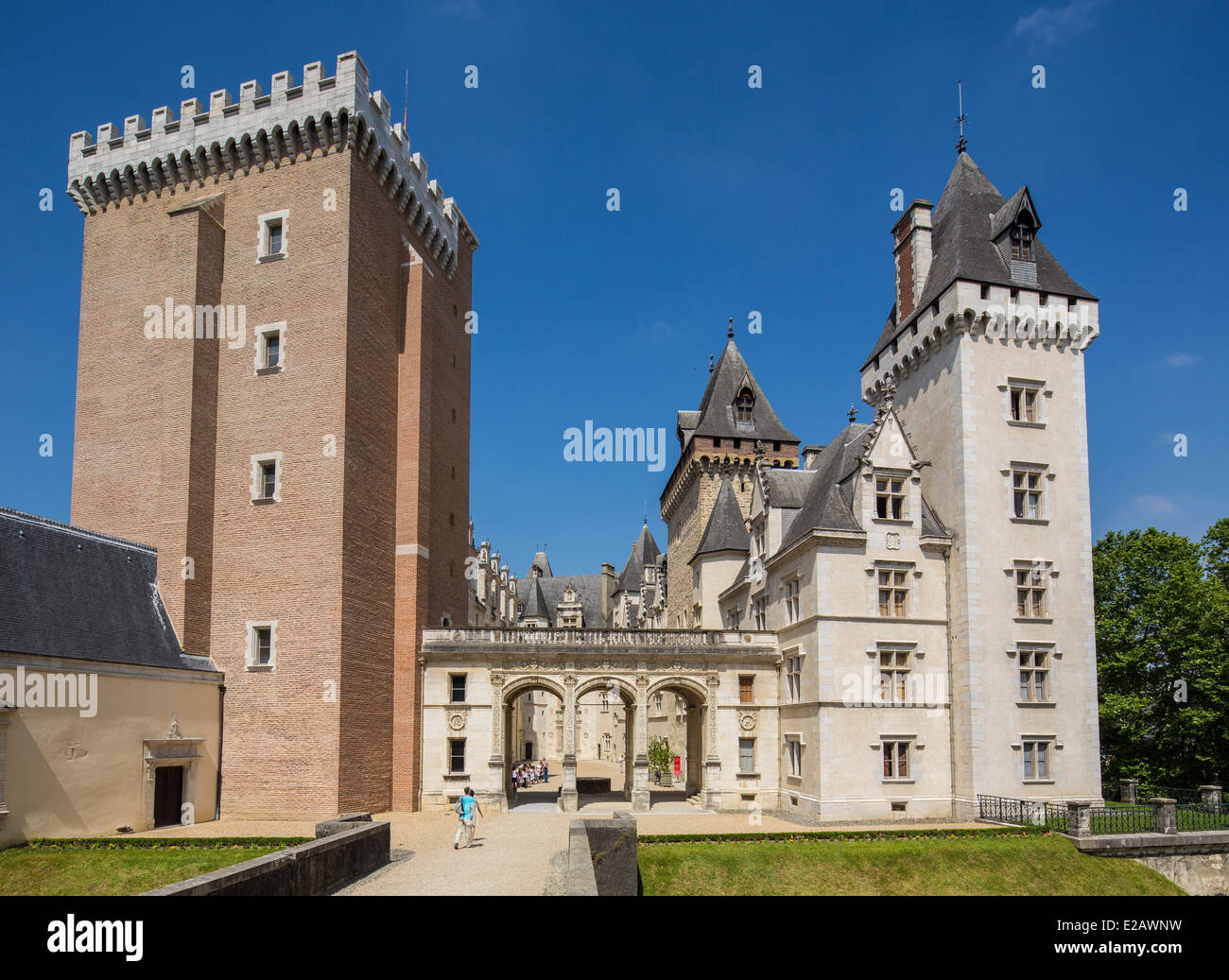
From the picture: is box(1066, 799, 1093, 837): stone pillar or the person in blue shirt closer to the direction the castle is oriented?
the person in blue shirt

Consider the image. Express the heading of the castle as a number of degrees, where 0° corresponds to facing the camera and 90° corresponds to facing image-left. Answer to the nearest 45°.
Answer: approximately 0°

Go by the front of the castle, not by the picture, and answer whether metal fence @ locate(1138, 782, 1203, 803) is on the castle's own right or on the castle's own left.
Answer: on the castle's own left

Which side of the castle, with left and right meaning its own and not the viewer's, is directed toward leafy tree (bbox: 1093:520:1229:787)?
left

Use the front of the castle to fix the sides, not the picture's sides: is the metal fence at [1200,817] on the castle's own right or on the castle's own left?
on the castle's own left

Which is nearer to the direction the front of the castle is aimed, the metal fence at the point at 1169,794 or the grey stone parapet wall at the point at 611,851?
the grey stone parapet wall
